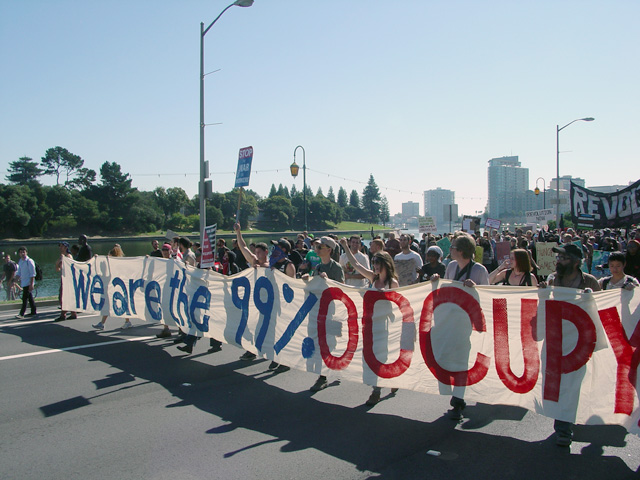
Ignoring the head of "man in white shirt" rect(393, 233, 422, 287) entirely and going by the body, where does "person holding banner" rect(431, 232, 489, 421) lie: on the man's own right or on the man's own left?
on the man's own left

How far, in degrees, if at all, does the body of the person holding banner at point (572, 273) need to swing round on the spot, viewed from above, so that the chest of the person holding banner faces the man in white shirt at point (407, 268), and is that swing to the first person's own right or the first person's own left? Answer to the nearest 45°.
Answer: approximately 90° to the first person's own right

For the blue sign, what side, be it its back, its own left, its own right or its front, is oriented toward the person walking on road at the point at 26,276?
right

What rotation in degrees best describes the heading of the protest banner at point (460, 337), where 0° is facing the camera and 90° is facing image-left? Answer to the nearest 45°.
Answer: approximately 45°

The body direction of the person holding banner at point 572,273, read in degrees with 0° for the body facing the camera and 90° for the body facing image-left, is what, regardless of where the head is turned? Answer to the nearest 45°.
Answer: approximately 45°

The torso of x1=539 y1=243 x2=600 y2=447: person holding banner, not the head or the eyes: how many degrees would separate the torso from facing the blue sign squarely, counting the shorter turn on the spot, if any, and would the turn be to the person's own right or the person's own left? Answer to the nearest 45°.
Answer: approximately 90° to the person's own right

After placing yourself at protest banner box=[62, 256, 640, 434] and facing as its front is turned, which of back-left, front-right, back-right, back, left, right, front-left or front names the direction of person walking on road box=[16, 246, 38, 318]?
right

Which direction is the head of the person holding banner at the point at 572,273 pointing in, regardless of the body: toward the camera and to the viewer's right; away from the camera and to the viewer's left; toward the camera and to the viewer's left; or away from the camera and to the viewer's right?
toward the camera and to the viewer's left

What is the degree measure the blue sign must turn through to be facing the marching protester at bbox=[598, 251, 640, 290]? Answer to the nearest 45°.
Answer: approximately 45° to its left
